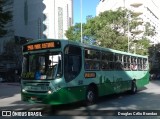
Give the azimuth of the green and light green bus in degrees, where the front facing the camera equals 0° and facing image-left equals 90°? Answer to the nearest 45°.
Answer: approximately 45°
